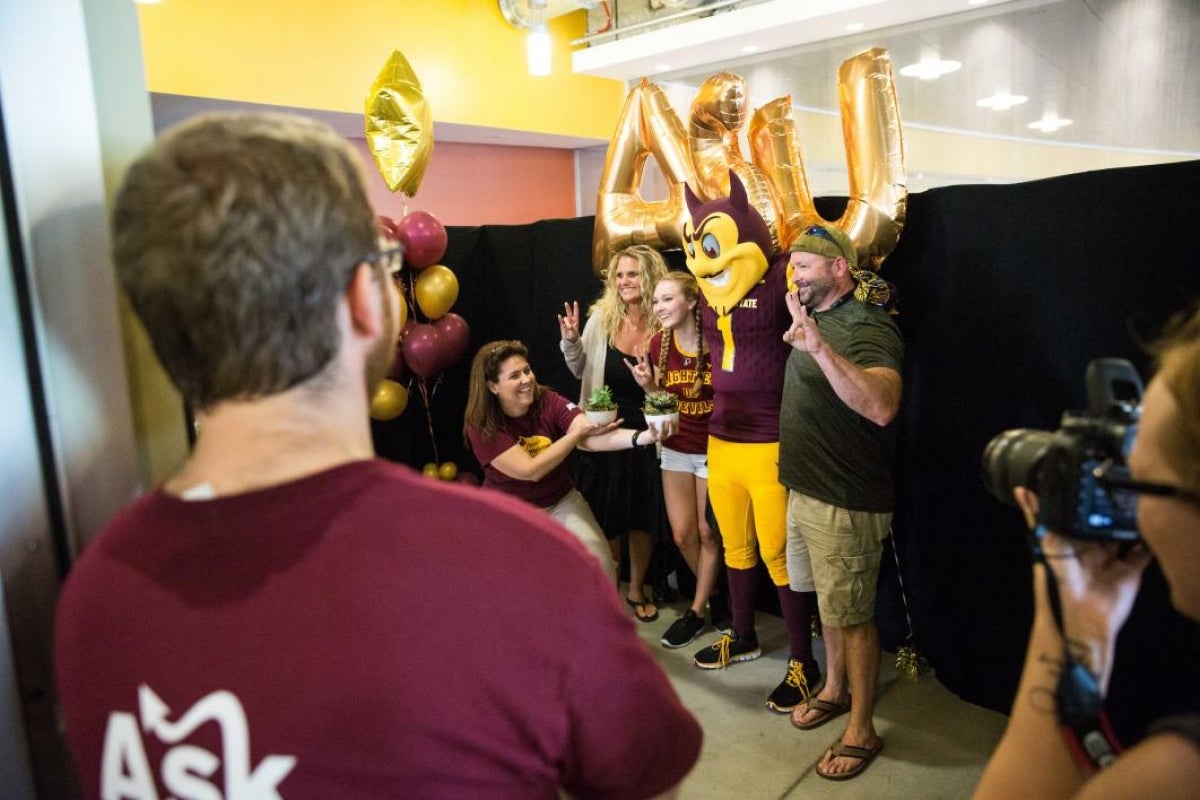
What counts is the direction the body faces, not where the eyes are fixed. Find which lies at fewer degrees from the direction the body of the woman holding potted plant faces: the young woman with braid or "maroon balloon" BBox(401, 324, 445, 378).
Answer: the young woman with braid

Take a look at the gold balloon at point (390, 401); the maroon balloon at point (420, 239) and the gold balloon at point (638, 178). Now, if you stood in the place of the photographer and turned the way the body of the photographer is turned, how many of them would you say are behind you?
0

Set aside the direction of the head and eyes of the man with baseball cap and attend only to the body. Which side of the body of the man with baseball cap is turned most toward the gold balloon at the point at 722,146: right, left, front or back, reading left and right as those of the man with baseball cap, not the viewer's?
right

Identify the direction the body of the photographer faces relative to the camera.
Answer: to the viewer's left

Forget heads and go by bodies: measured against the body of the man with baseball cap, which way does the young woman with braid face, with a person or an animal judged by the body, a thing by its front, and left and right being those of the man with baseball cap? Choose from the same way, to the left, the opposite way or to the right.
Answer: the same way

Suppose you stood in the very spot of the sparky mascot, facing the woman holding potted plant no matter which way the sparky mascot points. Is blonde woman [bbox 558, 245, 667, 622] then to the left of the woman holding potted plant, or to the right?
right

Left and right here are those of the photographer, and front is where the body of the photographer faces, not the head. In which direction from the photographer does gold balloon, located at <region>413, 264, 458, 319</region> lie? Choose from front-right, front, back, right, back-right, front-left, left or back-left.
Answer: front-right

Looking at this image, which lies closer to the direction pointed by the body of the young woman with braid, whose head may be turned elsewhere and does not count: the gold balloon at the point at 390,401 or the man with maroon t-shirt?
the man with maroon t-shirt

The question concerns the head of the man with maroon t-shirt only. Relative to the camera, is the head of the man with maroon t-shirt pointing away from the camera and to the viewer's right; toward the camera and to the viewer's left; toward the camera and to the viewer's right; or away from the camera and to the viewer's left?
away from the camera and to the viewer's right

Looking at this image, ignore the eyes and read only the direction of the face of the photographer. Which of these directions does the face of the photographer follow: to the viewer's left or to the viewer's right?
to the viewer's left

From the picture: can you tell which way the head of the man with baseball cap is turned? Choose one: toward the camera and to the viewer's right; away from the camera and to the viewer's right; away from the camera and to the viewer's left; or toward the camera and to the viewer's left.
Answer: toward the camera and to the viewer's left

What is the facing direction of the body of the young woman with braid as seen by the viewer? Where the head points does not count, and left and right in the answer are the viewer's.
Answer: facing the viewer and to the left of the viewer

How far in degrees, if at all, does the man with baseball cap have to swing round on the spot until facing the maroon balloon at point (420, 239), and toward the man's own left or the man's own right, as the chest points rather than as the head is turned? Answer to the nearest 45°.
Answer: approximately 90° to the man's own right

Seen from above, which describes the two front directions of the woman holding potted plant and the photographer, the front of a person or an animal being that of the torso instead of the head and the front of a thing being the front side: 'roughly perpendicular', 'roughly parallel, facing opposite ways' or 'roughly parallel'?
roughly parallel, facing opposite ways
